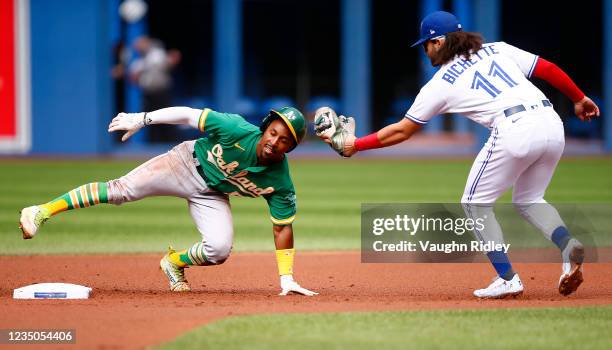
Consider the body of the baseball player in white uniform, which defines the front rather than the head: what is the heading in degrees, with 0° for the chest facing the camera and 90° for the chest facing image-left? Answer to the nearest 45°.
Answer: approximately 135°

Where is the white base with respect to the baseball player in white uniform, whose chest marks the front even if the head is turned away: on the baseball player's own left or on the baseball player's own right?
on the baseball player's own left

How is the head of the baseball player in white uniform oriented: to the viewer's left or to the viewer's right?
to the viewer's left

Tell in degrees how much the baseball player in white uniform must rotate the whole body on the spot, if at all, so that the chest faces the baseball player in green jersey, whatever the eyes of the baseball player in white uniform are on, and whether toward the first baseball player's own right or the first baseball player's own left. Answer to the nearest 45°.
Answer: approximately 45° to the first baseball player's own left
